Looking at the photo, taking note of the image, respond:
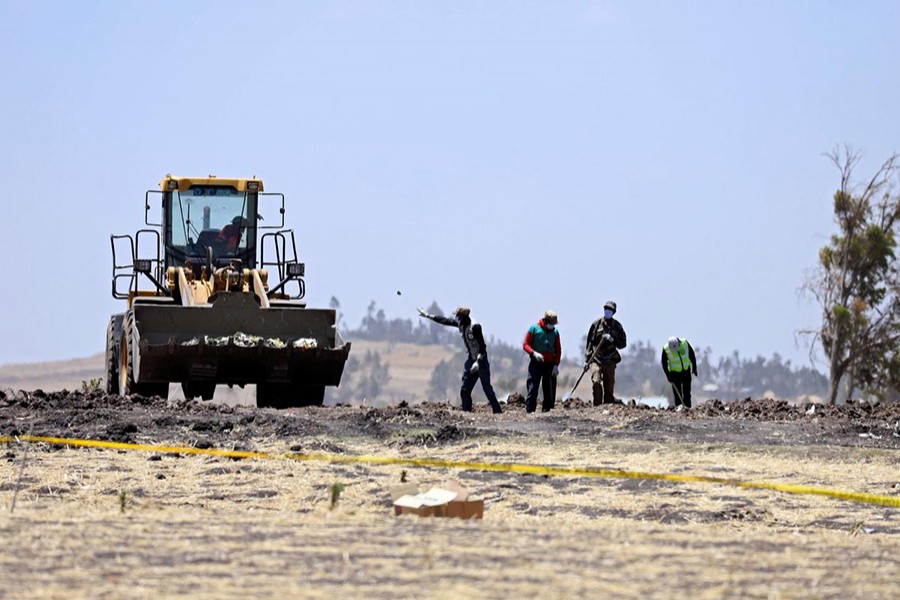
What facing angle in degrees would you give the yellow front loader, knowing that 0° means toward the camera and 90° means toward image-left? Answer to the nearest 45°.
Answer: approximately 0°

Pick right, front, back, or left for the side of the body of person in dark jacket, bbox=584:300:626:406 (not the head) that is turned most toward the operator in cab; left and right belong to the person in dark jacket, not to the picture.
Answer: right

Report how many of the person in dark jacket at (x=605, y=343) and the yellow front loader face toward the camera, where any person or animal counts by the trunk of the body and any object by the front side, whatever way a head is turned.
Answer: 2

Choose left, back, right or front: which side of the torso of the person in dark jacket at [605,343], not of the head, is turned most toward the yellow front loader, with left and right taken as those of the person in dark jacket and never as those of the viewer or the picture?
right

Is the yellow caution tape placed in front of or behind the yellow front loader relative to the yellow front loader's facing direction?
in front

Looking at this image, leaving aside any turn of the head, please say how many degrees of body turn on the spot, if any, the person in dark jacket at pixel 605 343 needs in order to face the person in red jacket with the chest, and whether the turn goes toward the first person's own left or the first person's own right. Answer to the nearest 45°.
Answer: approximately 45° to the first person's own right
